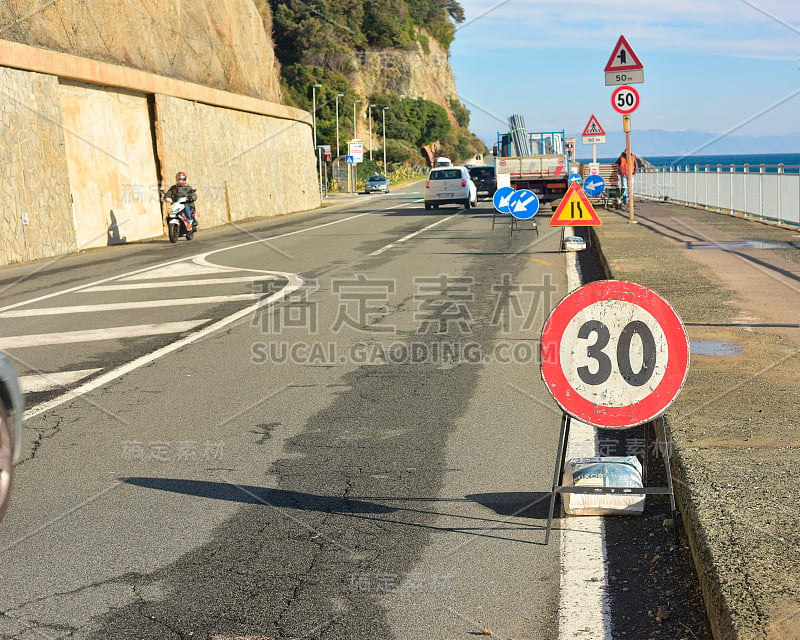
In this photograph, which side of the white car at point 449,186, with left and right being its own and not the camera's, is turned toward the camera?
back

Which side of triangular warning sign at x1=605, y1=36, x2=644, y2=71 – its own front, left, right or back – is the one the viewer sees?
front

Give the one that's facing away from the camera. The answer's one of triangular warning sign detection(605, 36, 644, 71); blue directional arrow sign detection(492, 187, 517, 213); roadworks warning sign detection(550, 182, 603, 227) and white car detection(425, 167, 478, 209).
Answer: the white car

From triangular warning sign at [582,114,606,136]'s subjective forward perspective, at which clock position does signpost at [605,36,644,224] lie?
The signpost is roughly at 12 o'clock from the triangular warning sign.

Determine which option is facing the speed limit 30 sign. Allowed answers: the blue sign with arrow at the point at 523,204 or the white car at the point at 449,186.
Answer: the blue sign with arrow

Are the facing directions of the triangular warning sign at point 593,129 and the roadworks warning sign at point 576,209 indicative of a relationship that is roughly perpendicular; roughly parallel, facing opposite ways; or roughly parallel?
roughly parallel

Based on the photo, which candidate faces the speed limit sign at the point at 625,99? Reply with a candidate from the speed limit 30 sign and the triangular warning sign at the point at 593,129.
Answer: the triangular warning sign

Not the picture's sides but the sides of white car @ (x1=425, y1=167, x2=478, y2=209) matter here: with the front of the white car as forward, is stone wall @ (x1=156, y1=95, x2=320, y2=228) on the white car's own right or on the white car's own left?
on the white car's own left

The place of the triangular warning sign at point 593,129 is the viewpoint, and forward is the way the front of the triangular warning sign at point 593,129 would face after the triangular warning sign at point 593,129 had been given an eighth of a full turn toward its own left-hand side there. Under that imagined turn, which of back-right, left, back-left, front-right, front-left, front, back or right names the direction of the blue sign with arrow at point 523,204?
front-right

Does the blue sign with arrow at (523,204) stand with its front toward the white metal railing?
no

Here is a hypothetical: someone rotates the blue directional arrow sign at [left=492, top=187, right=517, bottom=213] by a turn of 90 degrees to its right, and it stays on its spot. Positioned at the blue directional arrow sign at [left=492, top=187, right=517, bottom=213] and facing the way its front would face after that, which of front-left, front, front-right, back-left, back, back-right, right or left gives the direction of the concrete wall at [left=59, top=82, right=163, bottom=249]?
front

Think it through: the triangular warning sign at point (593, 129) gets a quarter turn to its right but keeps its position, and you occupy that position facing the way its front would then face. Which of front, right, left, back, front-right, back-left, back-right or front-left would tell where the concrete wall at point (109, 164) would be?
front-left

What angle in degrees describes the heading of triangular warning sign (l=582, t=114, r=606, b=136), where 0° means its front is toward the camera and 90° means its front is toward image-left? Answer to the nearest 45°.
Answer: approximately 0°

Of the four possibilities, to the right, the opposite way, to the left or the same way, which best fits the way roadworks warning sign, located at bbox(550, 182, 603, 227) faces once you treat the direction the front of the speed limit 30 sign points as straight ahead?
the same way

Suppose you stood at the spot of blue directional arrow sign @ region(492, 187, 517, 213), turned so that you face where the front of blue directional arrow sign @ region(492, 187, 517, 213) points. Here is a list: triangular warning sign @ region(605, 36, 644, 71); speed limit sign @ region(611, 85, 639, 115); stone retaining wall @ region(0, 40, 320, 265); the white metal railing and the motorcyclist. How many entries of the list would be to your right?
2

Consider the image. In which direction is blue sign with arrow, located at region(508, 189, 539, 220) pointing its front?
toward the camera

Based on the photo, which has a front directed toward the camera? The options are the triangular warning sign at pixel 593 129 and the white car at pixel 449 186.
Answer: the triangular warning sign

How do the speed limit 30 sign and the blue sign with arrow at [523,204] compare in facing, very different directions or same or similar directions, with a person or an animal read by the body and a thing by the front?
same or similar directions

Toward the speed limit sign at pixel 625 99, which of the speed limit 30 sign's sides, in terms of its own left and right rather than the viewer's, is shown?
back
